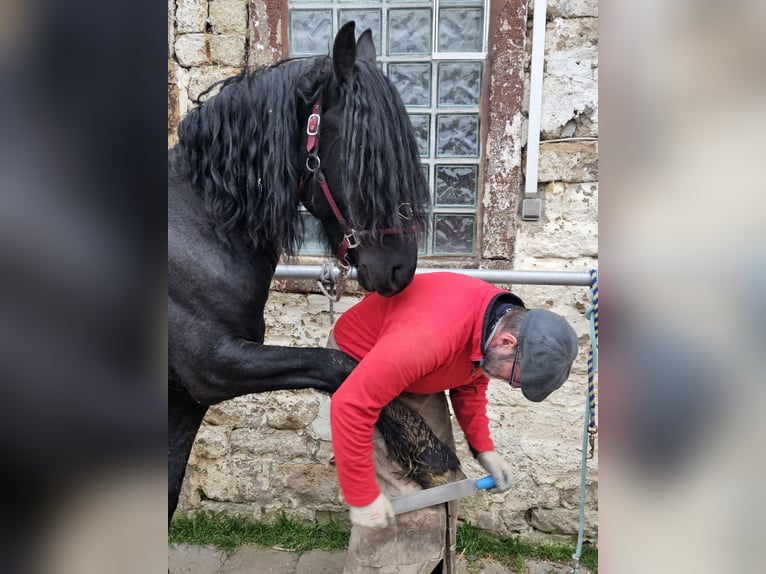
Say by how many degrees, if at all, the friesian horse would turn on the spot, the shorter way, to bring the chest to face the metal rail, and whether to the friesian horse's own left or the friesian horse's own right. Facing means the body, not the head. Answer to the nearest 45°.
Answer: approximately 45° to the friesian horse's own left

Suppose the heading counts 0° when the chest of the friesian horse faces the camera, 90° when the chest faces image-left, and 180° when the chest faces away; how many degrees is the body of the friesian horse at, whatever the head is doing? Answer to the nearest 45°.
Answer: approximately 270°
